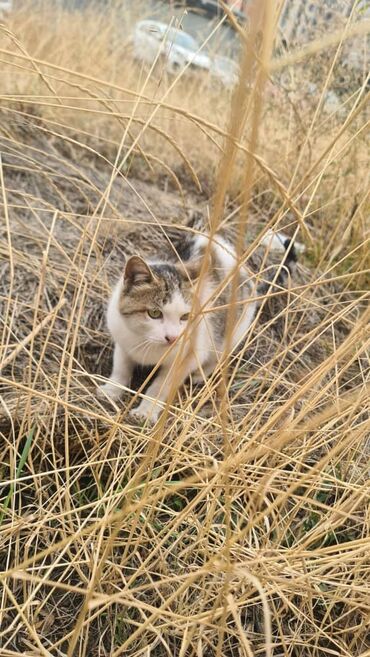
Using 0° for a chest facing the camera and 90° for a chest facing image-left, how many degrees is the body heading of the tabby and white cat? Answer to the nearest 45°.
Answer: approximately 45°

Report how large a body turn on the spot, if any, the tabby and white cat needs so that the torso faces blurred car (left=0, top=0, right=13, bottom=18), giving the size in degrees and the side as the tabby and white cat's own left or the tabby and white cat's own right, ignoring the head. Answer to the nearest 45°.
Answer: approximately 90° to the tabby and white cat's own right
